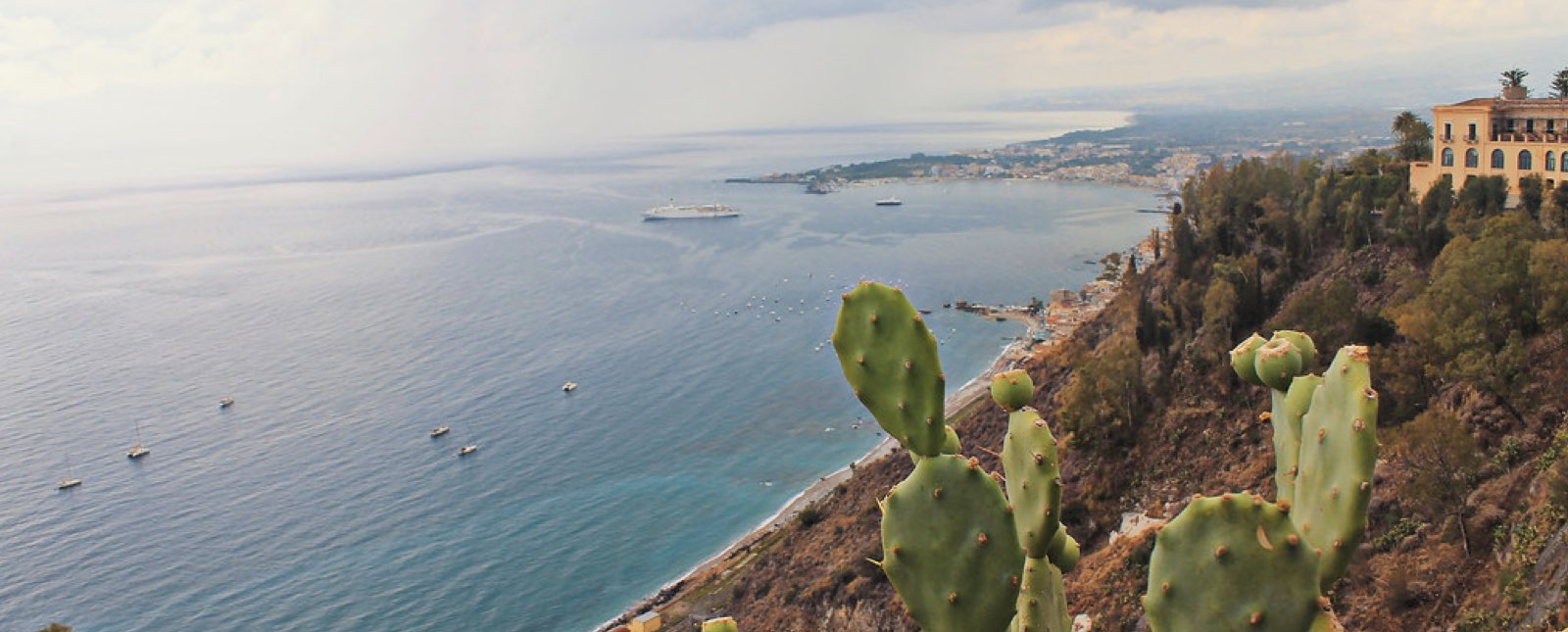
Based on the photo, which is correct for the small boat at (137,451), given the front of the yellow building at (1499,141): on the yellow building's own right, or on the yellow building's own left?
on the yellow building's own right

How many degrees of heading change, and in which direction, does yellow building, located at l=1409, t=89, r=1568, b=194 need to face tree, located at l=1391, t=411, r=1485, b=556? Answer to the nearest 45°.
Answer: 0° — it already faces it

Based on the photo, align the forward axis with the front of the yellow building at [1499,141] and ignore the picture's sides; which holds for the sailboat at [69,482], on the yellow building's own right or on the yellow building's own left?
on the yellow building's own right

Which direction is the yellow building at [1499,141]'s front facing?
toward the camera

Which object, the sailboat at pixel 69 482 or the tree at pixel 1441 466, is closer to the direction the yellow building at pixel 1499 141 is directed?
the tree
